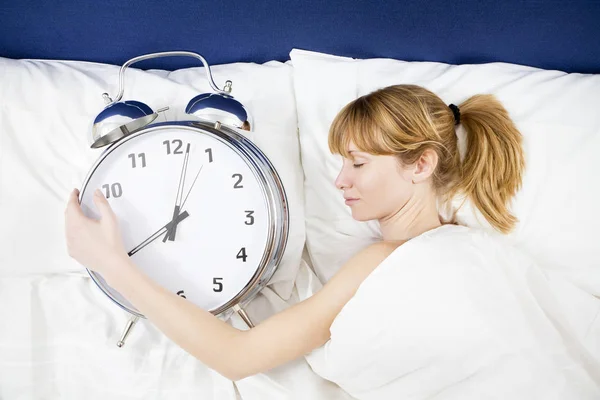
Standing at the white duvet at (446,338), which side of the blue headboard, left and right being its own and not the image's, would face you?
front

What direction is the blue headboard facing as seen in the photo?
toward the camera

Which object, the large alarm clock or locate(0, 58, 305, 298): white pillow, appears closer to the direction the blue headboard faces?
the large alarm clock

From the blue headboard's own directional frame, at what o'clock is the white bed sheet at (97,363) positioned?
The white bed sheet is roughly at 1 o'clock from the blue headboard.

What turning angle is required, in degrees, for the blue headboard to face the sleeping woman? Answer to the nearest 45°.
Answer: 0° — it already faces them

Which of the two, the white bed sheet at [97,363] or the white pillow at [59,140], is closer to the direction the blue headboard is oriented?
the white bed sheet
